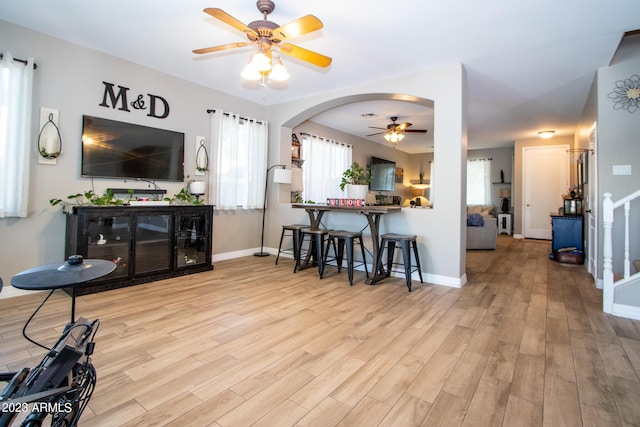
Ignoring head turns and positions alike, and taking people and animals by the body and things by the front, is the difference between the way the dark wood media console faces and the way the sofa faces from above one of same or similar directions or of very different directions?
very different directions

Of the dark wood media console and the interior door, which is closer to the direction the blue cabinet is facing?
the dark wood media console

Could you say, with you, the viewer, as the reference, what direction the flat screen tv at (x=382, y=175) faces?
facing the viewer and to the right of the viewer

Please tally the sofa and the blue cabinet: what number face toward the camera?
1

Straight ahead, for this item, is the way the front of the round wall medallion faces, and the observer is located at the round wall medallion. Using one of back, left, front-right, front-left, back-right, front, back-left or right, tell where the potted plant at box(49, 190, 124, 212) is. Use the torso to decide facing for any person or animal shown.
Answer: front-right
